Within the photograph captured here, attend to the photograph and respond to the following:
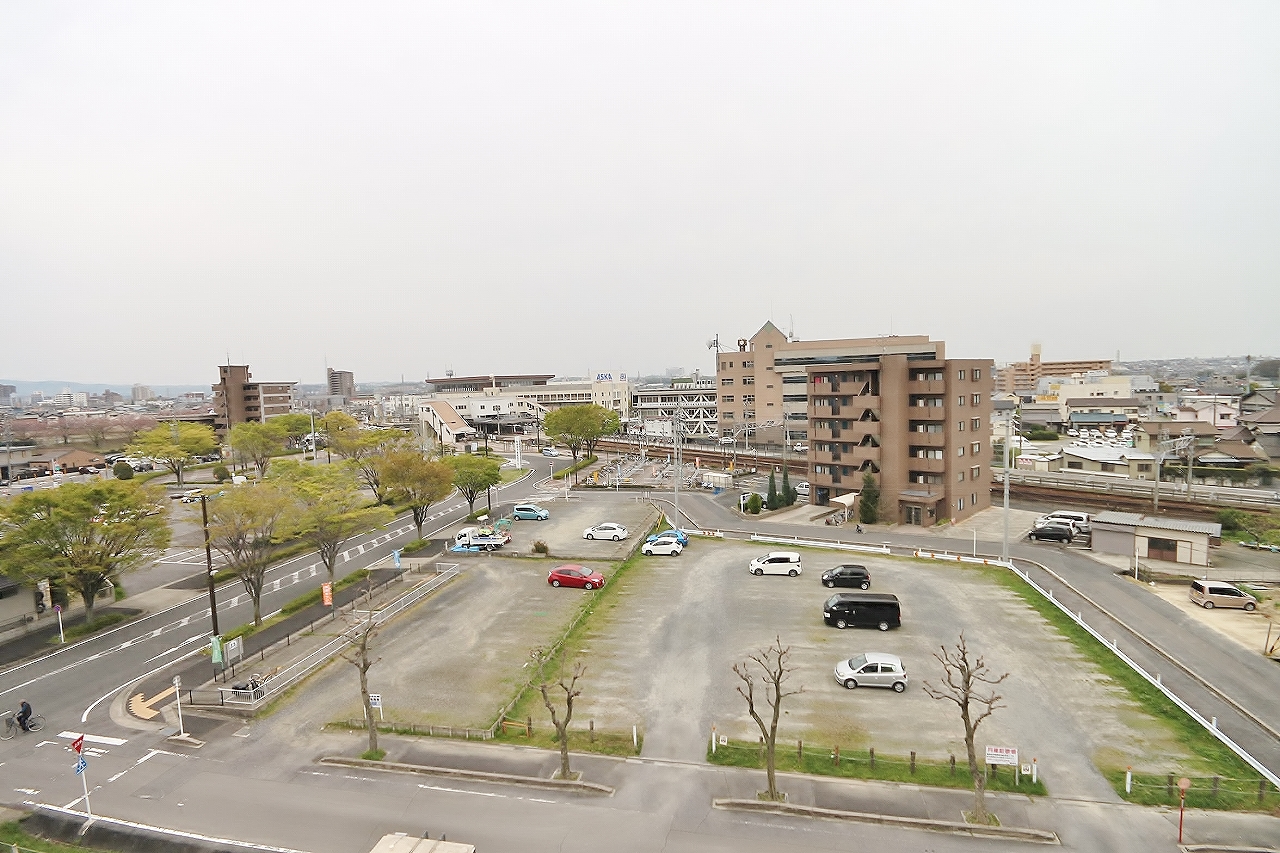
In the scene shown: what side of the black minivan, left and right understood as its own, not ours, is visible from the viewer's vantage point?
left

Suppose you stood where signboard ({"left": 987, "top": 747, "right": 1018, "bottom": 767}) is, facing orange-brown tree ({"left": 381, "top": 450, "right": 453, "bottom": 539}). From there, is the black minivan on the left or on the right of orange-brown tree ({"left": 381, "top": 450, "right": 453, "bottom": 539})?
right

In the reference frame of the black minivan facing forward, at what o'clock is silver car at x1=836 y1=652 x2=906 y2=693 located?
The silver car is roughly at 9 o'clock from the black minivan.

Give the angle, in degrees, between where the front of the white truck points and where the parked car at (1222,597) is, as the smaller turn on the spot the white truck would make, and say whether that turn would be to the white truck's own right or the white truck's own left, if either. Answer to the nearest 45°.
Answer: approximately 135° to the white truck's own left

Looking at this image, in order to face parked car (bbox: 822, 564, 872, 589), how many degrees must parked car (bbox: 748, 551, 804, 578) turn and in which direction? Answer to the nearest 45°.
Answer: approximately 135° to its left

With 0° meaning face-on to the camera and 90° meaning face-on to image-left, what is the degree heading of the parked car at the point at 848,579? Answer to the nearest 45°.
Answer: approximately 90°

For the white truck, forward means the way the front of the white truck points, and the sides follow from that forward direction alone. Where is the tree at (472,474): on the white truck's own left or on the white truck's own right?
on the white truck's own right
